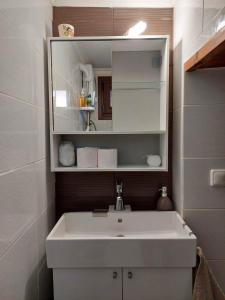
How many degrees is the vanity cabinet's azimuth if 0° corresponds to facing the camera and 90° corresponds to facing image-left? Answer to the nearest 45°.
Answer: approximately 0°

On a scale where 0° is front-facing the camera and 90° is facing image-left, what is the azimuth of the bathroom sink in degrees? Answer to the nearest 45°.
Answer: approximately 0°
